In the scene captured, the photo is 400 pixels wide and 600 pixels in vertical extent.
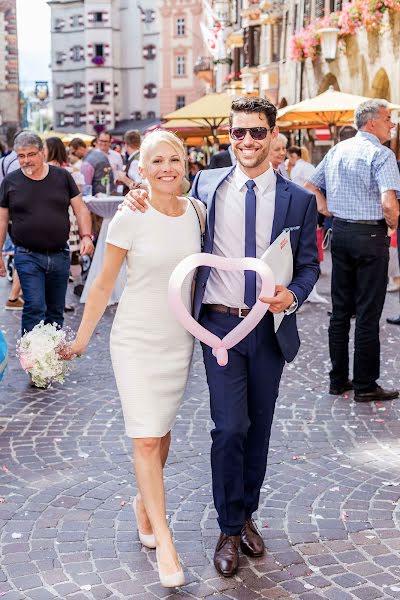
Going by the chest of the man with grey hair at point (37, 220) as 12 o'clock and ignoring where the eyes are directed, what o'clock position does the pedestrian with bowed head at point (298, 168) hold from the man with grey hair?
The pedestrian with bowed head is roughly at 7 o'clock from the man with grey hair.

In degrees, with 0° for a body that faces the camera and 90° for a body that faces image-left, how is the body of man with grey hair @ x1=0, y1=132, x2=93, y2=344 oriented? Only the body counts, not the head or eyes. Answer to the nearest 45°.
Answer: approximately 0°

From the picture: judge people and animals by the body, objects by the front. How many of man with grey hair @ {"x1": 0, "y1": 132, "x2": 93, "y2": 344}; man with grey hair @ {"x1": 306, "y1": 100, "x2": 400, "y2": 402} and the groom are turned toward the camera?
2

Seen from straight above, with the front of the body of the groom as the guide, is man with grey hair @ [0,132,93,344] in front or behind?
behind

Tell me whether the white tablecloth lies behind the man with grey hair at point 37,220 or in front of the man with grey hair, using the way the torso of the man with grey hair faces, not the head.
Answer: behind

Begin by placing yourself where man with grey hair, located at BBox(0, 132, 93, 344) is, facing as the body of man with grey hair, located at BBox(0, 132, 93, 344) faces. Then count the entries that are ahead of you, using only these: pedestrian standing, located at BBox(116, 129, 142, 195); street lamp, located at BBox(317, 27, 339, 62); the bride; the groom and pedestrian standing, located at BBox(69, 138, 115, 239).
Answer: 2
